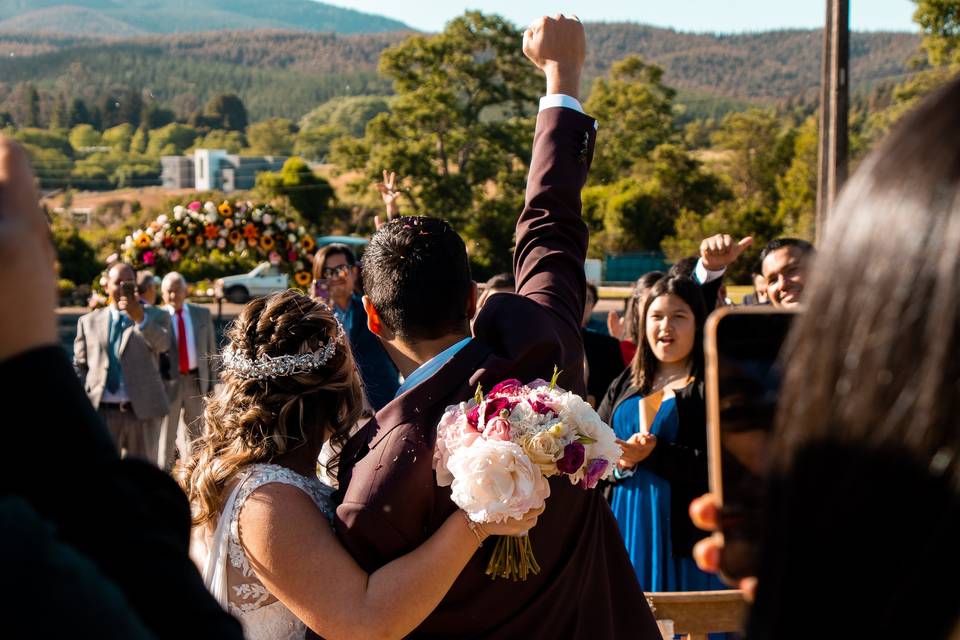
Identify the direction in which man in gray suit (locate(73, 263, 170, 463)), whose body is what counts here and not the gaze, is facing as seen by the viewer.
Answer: toward the camera

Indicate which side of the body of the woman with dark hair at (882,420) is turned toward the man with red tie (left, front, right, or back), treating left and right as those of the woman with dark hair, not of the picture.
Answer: front

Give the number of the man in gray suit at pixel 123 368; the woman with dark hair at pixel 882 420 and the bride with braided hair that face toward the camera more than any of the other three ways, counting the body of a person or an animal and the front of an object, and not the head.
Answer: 1

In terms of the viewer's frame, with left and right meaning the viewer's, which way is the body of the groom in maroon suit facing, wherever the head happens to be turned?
facing away from the viewer

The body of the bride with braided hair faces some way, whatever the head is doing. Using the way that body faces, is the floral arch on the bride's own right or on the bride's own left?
on the bride's own left

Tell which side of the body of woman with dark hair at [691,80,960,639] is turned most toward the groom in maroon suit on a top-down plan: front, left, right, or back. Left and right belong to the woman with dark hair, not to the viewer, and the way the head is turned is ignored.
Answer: front

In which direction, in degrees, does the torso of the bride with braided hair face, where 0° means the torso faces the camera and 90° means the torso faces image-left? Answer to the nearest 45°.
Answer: approximately 225°

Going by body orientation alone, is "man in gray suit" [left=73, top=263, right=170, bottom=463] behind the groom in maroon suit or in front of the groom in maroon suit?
in front

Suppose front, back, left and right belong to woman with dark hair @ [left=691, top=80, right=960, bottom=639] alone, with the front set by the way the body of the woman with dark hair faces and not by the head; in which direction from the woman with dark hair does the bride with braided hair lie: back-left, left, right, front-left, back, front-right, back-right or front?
front

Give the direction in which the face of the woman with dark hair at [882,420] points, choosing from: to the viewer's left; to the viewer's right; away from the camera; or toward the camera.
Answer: away from the camera

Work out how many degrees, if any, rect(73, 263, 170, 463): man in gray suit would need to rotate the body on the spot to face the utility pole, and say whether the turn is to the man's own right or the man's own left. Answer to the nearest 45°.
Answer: approximately 90° to the man's own left

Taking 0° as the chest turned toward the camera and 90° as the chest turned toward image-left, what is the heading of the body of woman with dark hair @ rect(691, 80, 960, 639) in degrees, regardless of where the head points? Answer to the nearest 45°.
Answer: approximately 135°
